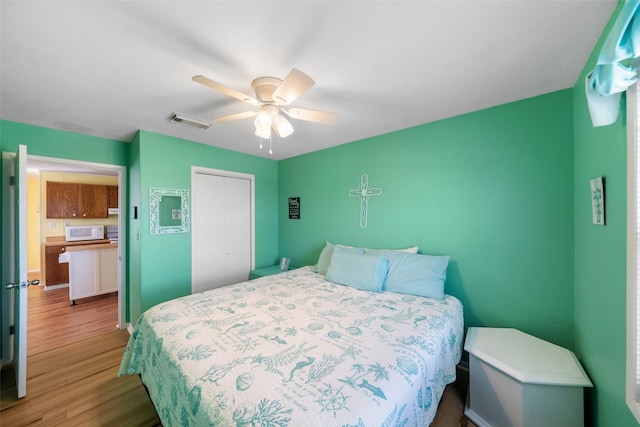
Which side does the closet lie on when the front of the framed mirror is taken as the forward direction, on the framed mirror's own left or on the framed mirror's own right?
on the framed mirror's own left

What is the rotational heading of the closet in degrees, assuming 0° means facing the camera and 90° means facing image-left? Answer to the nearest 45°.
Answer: approximately 315°

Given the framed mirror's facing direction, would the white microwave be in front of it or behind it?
behind

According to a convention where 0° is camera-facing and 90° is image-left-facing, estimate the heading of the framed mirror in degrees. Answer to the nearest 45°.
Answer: approximately 0°

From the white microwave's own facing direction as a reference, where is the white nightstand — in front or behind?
in front

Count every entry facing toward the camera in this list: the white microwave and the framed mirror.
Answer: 2

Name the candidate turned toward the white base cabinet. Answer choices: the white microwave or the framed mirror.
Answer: the white microwave
